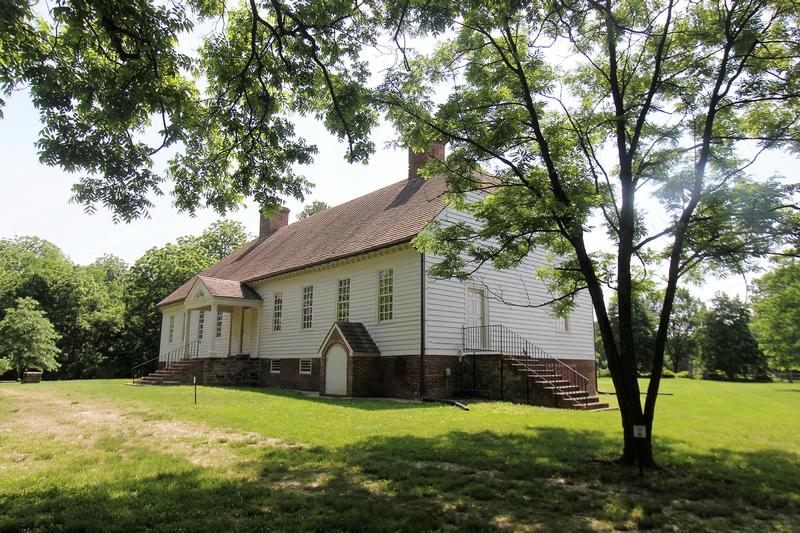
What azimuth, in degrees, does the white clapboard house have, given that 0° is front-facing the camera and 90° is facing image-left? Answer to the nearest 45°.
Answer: approximately 45°

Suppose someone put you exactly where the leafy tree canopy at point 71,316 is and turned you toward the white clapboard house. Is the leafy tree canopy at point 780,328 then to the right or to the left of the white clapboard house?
left

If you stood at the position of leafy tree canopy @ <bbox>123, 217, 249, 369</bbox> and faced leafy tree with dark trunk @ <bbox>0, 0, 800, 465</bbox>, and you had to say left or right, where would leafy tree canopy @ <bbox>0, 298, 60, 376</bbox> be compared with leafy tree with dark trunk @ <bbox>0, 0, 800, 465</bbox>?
right

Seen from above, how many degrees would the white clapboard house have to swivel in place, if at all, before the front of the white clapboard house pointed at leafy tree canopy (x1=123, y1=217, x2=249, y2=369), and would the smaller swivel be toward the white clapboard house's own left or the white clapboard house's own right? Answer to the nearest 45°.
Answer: approximately 90° to the white clapboard house's own right

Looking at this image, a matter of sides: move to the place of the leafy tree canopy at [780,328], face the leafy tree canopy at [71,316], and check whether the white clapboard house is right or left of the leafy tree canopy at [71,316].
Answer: left

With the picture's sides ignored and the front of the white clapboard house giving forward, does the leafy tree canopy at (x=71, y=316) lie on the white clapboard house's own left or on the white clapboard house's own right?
on the white clapboard house's own right

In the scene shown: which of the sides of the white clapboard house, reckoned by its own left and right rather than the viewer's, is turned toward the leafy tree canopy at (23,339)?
right
